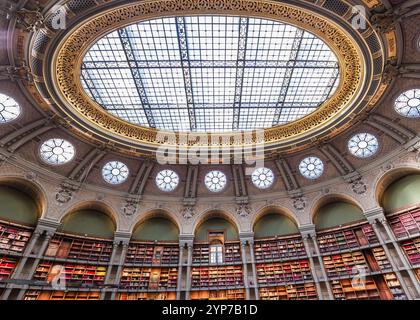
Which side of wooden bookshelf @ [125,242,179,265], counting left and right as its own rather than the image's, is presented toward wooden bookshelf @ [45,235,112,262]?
right

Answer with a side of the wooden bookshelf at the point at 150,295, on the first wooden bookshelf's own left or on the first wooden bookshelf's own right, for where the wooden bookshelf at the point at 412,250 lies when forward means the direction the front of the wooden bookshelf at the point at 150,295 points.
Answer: on the first wooden bookshelf's own left

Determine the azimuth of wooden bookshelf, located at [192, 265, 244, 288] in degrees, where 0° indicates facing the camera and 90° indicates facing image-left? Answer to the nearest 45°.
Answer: approximately 0°

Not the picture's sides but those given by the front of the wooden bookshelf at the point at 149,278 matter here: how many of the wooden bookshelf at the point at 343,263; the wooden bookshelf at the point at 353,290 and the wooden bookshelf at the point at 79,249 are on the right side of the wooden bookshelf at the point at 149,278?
1

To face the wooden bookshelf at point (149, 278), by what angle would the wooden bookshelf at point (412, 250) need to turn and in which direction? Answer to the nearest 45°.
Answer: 0° — it already faces it

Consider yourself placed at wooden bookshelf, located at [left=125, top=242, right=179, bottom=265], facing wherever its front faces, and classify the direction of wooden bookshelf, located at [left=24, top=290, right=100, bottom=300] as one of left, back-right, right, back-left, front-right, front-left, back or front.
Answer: right

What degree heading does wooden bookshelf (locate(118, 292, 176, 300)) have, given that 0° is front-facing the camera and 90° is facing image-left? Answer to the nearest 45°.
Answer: approximately 0°

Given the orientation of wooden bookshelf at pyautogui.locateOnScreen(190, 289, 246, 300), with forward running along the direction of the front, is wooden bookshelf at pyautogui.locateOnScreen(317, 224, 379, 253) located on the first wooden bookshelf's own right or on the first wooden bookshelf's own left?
on the first wooden bookshelf's own left

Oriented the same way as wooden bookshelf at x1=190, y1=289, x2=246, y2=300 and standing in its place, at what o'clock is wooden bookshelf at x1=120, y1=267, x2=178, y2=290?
wooden bookshelf at x1=120, y1=267, x2=178, y2=290 is roughly at 3 o'clock from wooden bookshelf at x1=190, y1=289, x2=246, y2=300.

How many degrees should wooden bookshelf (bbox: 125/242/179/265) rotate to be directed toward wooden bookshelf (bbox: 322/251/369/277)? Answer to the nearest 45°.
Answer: approximately 90° to its left
